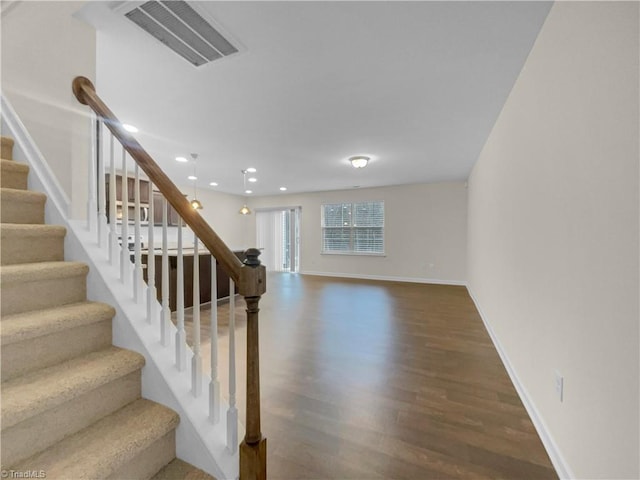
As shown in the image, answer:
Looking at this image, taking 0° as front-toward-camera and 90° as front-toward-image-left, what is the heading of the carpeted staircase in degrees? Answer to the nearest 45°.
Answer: approximately 315°

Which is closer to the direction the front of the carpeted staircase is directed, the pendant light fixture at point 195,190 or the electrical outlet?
the electrical outlet

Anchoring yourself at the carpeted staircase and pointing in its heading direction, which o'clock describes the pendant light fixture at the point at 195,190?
The pendant light fixture is roughly at 8 o'clock from the carpeted staircase.

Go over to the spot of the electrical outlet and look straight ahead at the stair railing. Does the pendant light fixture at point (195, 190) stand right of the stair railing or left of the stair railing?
right
